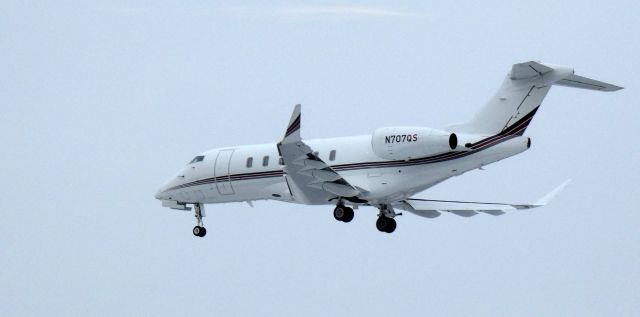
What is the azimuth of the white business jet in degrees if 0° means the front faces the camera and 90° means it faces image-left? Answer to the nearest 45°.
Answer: approximately 135°
